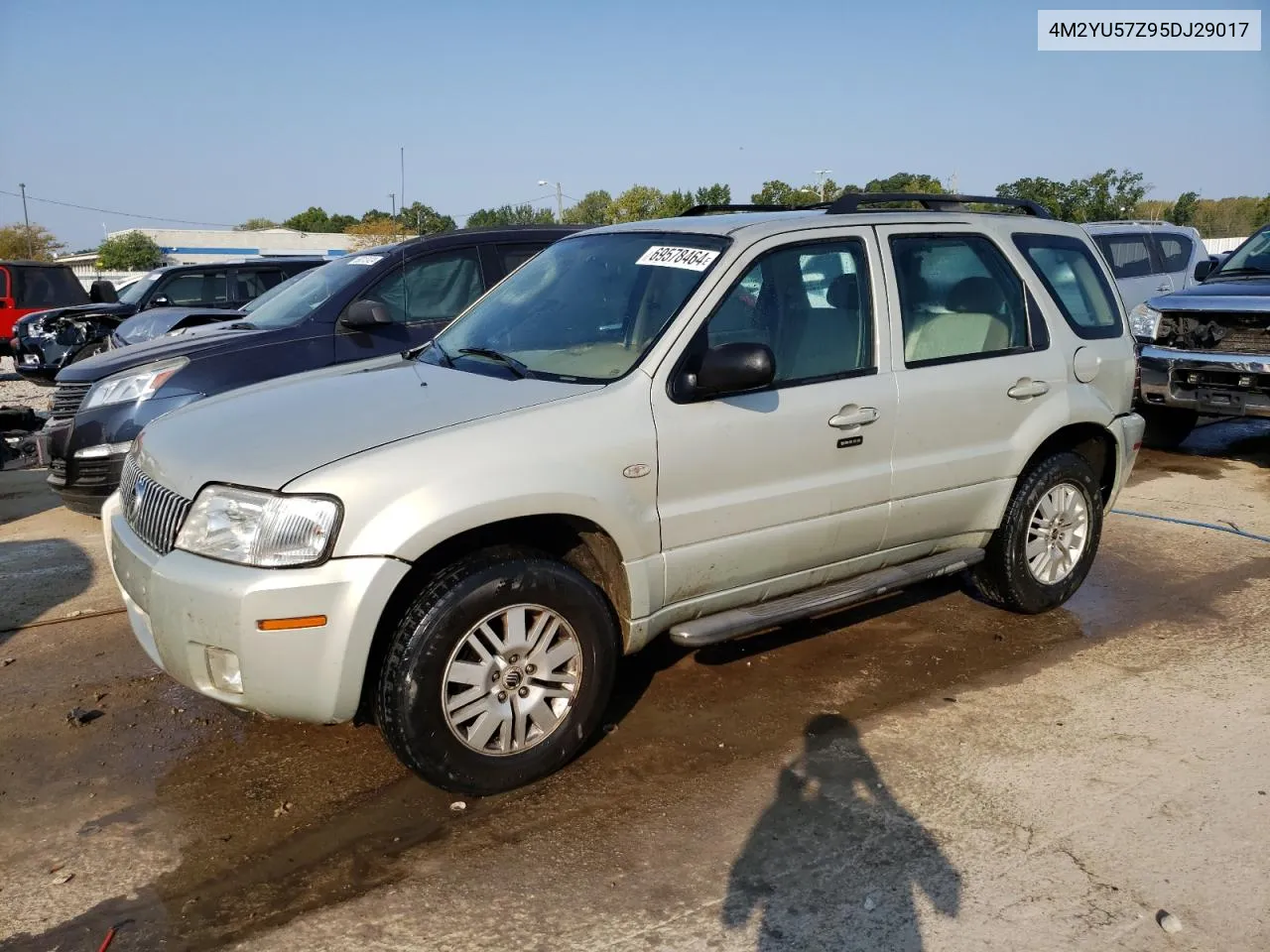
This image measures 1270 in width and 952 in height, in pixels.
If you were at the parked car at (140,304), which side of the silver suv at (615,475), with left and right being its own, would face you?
right

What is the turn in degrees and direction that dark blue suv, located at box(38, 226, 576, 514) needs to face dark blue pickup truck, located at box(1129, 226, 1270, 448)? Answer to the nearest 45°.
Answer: approximately 135° to its left

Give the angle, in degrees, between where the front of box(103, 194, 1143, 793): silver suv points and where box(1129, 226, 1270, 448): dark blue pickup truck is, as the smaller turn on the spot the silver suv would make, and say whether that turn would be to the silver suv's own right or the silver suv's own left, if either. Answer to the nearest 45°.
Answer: approximately 180°

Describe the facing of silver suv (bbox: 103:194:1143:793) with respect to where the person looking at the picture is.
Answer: facing the viewer and to the left of the viewer

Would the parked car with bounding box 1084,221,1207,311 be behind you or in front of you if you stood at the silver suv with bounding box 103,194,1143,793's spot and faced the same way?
behind

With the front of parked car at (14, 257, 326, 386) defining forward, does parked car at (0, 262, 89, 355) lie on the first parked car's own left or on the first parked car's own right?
on the first parked car's own right

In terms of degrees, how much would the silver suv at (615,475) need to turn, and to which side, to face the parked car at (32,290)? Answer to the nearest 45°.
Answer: approximately 90° to its right

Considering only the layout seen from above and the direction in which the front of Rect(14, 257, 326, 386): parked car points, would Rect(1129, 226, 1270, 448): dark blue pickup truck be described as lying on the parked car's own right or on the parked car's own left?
on the parked car's own left
